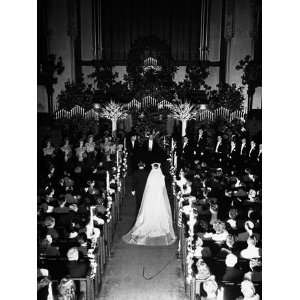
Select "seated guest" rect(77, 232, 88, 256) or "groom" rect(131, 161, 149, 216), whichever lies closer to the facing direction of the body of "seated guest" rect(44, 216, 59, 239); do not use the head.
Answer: the groom

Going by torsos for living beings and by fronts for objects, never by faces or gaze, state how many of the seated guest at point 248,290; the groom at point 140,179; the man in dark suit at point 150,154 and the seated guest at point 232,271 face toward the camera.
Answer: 1

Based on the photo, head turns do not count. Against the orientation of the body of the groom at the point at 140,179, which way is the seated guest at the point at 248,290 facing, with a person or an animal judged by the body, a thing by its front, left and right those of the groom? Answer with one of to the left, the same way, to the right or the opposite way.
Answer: the same way

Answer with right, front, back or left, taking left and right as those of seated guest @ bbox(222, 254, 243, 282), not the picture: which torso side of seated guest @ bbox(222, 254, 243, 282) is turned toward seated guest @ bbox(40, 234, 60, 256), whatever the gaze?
left

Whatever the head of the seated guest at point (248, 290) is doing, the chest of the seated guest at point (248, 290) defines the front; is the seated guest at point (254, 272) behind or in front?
in front

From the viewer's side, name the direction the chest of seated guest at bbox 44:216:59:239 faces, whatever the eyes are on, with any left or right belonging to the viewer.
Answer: facing away from the viewer and to the right of the viewer

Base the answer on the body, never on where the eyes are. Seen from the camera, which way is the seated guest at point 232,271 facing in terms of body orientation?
away from the camera

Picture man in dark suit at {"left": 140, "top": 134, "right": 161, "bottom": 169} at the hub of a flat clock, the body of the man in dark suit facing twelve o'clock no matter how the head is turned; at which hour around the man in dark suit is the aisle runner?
The aisle runner is roughly at 12 o'clock from the man in dark suit.

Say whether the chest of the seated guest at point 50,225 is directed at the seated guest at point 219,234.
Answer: no

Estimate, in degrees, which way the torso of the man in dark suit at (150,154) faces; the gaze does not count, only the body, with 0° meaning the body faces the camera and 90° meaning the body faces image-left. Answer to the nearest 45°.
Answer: approximately 0°

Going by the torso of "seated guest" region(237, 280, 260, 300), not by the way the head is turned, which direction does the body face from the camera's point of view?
away from the camera

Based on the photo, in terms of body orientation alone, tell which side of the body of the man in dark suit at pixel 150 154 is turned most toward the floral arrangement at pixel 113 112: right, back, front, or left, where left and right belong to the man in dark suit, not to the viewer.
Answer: back

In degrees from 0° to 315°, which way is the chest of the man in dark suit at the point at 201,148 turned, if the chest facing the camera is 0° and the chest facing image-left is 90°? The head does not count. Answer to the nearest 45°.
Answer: approximately 45°

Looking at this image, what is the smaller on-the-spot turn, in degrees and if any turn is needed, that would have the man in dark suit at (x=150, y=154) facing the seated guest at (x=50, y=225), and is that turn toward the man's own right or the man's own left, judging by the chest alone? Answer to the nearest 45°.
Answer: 0° — they already face them

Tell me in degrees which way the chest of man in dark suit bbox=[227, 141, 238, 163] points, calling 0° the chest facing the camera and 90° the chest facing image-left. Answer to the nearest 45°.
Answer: approximately 45°

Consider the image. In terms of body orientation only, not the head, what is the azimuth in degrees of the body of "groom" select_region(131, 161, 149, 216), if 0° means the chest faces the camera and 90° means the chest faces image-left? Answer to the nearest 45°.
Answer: approximately 180°

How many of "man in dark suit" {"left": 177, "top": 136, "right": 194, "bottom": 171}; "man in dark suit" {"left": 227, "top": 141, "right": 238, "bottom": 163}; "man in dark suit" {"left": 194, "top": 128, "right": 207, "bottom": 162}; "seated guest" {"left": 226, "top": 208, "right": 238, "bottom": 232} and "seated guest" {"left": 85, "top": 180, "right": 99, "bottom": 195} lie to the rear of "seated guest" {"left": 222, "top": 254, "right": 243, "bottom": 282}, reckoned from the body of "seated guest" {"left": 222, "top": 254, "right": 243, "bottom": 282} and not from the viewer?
0

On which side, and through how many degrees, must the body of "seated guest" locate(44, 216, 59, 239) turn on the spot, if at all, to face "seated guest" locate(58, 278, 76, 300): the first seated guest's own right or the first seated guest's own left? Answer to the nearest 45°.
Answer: approximately 135° to the first seated guest's own right

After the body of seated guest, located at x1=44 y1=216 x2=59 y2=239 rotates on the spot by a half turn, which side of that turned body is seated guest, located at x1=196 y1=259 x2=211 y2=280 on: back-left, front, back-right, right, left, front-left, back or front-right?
left
